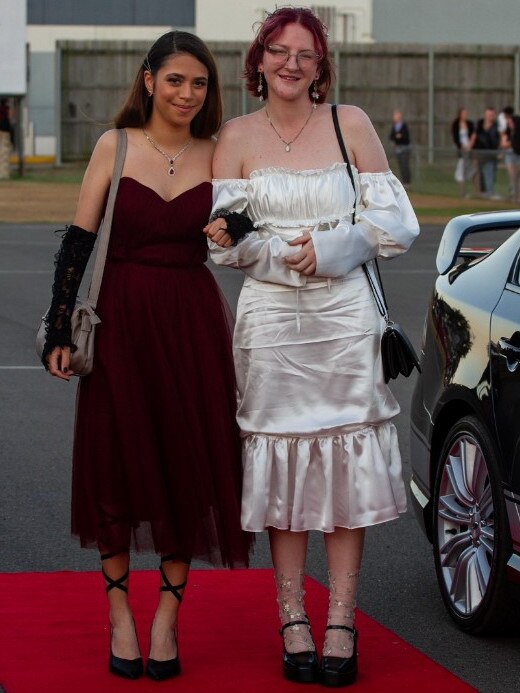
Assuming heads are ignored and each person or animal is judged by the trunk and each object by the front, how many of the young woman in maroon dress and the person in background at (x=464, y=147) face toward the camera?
2

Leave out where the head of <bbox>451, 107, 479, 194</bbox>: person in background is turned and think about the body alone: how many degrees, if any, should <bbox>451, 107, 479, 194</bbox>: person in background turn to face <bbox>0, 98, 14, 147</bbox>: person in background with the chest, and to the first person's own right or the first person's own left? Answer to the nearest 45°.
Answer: approximately 90° to the first person's own right

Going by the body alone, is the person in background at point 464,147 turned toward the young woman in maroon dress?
yes

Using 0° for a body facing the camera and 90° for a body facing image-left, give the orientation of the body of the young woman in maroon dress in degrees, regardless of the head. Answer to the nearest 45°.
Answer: approximately 0°

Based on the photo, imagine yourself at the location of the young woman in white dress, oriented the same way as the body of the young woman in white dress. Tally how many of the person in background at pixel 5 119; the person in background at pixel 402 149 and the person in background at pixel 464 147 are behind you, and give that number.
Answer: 3

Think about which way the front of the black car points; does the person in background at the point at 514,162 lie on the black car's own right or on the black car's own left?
on the black car's own left

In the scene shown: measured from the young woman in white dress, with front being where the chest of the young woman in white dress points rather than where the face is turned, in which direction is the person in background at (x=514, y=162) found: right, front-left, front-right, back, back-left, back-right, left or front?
back

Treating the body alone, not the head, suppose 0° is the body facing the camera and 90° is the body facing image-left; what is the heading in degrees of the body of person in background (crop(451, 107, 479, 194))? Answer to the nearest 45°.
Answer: approximately 0°
